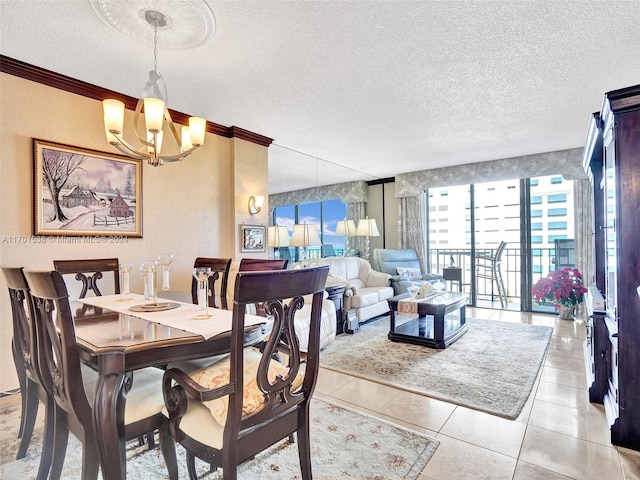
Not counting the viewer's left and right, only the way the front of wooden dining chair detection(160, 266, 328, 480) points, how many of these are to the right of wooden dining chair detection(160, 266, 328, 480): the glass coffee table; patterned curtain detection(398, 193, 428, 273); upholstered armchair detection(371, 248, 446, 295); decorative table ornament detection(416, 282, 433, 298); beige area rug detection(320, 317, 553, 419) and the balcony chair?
6

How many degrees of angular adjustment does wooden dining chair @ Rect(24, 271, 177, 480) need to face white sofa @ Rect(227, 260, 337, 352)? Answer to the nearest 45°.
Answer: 0° — it already faces it

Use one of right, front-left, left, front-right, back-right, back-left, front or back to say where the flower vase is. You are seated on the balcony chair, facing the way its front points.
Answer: back-left

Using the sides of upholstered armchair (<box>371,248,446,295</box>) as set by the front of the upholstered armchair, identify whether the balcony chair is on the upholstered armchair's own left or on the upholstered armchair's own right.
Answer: on the upholstered armchair's own left

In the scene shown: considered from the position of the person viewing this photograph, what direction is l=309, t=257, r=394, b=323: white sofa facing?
facing the viewer and to the right of the viewer

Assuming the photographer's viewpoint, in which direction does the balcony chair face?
facing to the left of the viewer

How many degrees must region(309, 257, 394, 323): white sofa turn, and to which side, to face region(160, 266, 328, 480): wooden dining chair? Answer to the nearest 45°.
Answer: approximately 45° to its right

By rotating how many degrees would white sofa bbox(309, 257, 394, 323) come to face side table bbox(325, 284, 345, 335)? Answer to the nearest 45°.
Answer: approximately 45° to its right

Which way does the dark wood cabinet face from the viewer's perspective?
to the viewer's left

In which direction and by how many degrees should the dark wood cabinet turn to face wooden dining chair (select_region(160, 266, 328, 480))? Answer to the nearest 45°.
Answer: approximately 45° to its left

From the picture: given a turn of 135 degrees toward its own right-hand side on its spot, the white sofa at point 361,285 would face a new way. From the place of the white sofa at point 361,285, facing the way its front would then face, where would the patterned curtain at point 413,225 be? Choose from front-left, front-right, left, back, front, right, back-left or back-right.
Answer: back-right

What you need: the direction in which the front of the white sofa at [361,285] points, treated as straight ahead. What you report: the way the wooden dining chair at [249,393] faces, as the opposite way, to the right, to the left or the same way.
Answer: the opposite way

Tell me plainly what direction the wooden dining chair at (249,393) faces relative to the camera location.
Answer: facing away from the viewer and to the left of the viewer

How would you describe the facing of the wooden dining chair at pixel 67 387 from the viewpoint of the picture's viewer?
facing away from the viewer and to the right of the viewer

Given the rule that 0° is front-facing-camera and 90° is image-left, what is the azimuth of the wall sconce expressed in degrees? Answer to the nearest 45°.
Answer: approximately 315°

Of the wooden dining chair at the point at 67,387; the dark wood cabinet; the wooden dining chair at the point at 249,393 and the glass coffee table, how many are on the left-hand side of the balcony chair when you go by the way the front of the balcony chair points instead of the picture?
4
